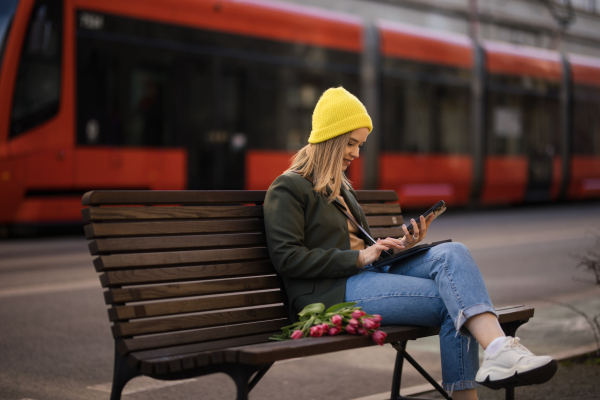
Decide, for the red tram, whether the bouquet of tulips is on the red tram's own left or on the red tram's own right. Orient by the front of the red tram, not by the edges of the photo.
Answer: on the red tram's own left

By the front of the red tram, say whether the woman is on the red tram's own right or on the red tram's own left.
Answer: on the red tram's own left

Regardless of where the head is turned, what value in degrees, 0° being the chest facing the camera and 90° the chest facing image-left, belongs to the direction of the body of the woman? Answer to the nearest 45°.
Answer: approximately 270°

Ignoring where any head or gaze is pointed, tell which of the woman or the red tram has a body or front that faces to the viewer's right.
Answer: the woman

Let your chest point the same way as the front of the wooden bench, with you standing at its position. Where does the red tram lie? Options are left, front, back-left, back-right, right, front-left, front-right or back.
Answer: back-left

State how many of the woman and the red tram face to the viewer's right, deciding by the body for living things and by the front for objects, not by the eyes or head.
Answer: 1

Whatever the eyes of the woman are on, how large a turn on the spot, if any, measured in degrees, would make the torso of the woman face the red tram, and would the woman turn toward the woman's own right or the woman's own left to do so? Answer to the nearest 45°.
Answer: approximately 90° to the woman's own left

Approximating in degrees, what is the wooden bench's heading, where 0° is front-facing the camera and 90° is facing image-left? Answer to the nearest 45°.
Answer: approximately 315°
